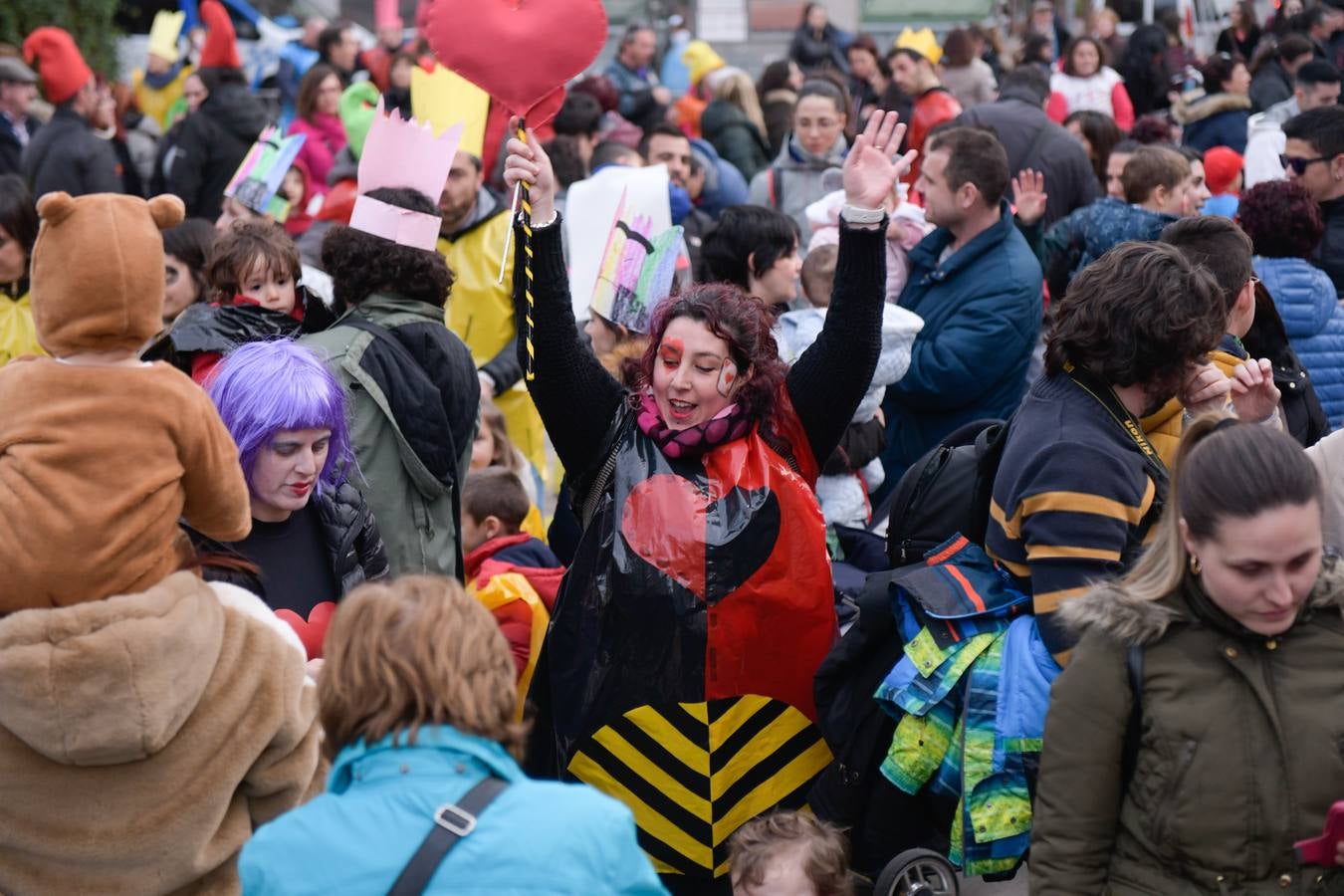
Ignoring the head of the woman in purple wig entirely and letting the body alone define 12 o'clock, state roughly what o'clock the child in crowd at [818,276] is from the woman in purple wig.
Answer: The child in crowd is roughly at 9 o'clock from the woman in purple wig.

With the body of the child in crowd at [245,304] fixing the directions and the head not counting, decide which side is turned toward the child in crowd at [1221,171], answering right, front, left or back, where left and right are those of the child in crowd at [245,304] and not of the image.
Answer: left

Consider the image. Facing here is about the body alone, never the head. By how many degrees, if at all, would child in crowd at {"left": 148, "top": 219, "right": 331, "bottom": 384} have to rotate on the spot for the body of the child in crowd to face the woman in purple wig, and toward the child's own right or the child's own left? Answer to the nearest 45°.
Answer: approximately 45° to the child's own right

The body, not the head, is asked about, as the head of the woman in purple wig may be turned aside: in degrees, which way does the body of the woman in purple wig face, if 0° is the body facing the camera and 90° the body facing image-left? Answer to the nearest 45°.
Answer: approximately 315°
